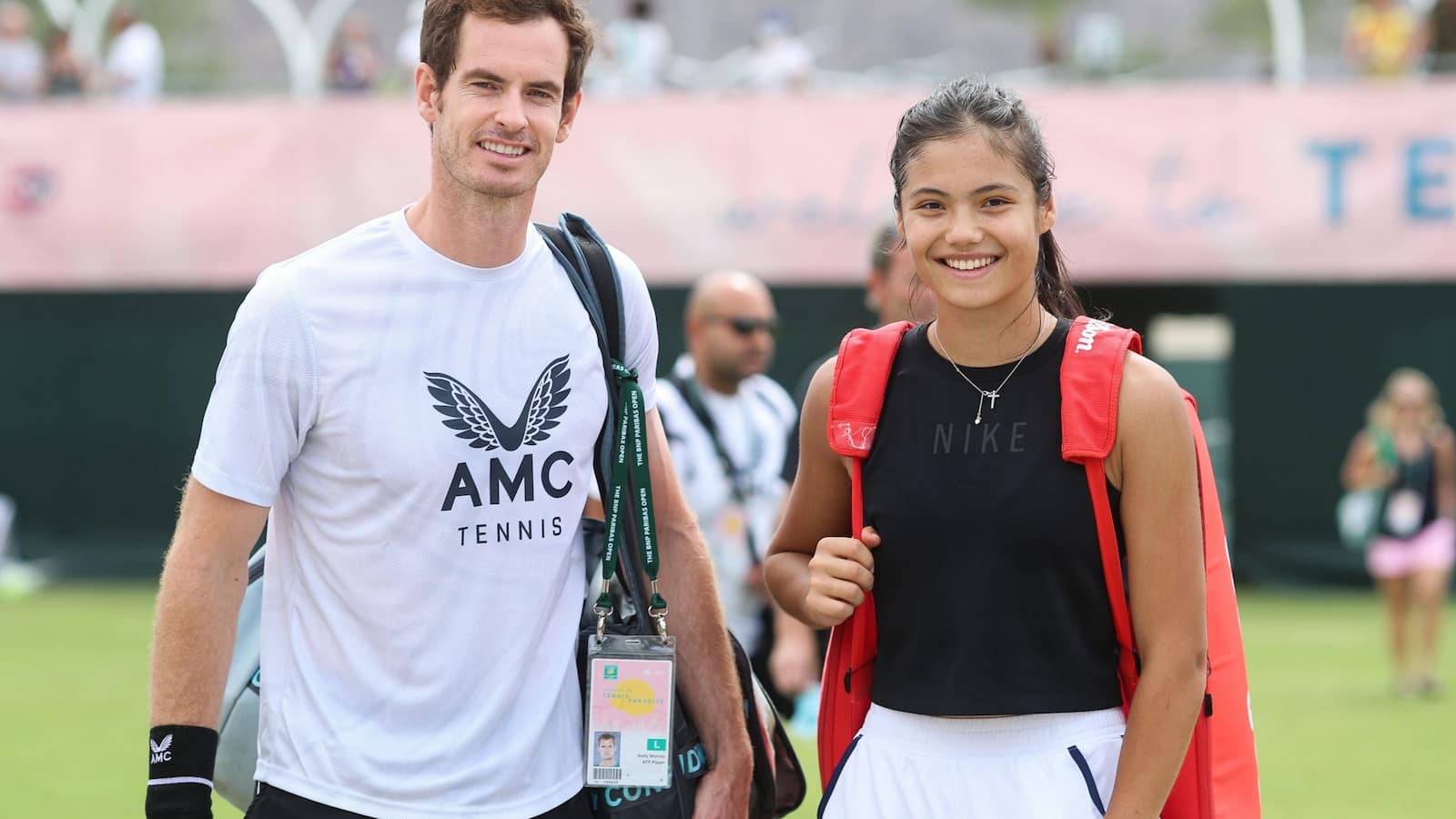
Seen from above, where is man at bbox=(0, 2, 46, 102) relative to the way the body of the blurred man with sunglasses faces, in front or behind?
behind

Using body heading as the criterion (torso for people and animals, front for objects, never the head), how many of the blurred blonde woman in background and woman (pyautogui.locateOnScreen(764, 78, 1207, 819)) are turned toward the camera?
2

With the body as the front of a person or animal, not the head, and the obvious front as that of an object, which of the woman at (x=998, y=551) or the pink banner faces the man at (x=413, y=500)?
the pink banner

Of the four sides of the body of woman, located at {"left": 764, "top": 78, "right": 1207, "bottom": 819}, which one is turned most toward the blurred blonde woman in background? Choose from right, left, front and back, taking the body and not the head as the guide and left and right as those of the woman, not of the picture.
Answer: back

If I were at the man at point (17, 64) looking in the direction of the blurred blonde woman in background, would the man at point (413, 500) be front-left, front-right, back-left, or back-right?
front-right

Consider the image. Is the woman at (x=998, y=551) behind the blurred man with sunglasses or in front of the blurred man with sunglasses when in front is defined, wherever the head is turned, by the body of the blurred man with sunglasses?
in front

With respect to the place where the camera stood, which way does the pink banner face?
facing the viewer

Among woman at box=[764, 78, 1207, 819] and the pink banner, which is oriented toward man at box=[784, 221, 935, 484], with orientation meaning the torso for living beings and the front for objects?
the pink banner

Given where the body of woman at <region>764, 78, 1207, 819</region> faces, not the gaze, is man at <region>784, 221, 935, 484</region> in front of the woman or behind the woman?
behind

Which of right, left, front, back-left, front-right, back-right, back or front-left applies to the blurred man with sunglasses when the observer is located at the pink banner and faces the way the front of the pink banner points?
front

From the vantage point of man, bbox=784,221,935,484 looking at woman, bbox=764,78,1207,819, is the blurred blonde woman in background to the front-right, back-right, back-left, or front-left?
back-left

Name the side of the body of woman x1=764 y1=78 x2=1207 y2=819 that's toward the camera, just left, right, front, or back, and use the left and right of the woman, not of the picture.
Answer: front

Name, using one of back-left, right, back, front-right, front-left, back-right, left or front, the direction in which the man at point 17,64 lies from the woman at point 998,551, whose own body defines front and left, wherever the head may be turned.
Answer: back-right

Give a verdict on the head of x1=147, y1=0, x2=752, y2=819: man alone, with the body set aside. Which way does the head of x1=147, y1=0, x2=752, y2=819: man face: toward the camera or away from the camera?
toward the camera

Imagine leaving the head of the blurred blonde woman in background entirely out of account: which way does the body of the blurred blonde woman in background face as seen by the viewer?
toward the camera
